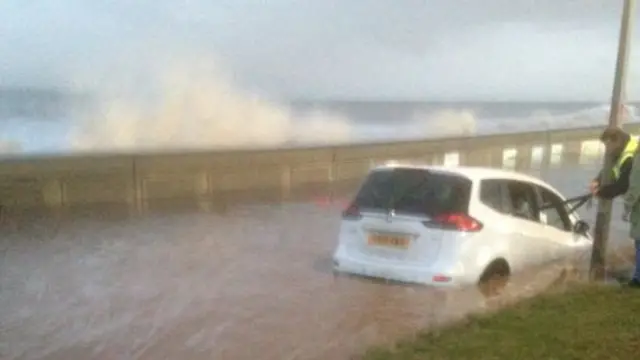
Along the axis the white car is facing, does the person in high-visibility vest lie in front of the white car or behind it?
in front

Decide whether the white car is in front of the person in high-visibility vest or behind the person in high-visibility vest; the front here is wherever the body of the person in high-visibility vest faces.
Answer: in front

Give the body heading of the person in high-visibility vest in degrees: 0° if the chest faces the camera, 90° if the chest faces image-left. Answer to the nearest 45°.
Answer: approximately 90°

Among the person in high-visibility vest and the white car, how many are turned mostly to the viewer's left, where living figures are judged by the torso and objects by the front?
1

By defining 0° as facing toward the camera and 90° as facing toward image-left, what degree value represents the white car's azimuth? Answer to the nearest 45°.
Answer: approximately 225°

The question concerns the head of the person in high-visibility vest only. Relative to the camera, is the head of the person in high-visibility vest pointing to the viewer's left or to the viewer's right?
to the viewer's left
